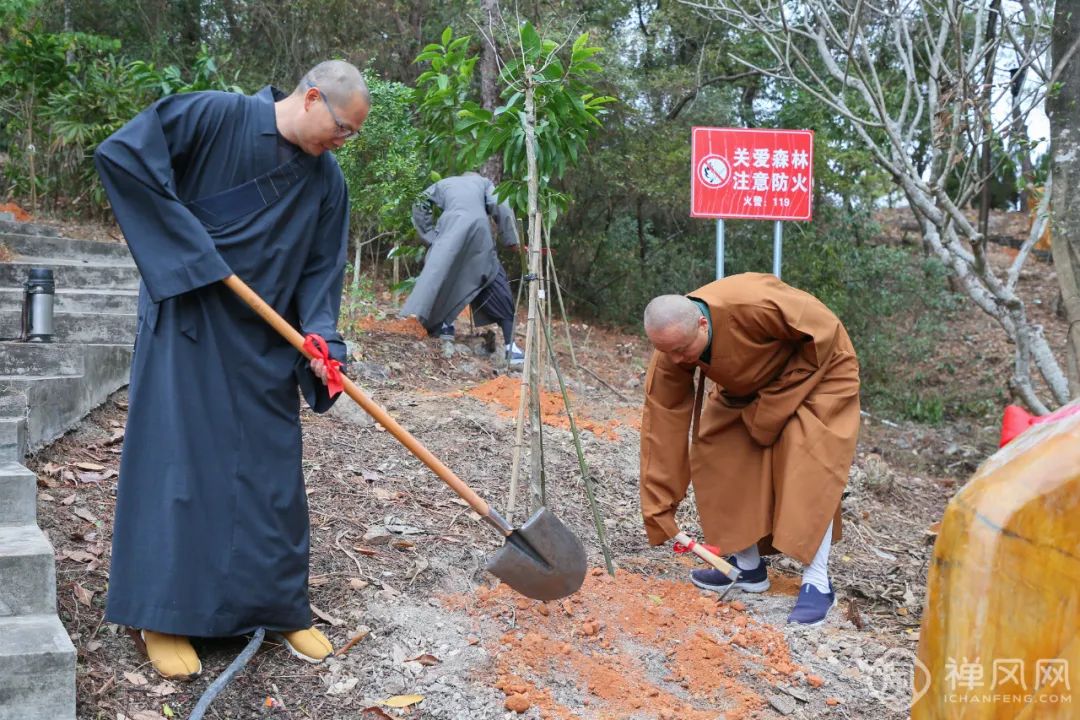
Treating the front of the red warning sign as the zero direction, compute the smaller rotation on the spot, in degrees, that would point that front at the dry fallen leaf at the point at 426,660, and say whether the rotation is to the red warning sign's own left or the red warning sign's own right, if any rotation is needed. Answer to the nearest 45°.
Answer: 0° — it already faces it

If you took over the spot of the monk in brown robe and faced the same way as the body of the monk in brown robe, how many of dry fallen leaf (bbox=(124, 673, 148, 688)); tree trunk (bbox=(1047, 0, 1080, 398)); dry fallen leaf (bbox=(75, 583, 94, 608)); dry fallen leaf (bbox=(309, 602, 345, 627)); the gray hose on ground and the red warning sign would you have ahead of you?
4

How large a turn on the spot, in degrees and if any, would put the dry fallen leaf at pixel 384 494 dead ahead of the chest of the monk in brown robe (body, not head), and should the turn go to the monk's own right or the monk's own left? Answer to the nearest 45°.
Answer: approximately 45° to the monk's own right

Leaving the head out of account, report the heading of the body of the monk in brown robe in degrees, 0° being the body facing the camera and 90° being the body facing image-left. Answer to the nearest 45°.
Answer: approximately 45°

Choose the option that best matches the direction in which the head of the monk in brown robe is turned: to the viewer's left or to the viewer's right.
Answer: to the viewer's left

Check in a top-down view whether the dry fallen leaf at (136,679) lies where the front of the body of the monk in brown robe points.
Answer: yes

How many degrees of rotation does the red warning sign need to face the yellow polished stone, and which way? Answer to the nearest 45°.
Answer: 0° — it already faces it
